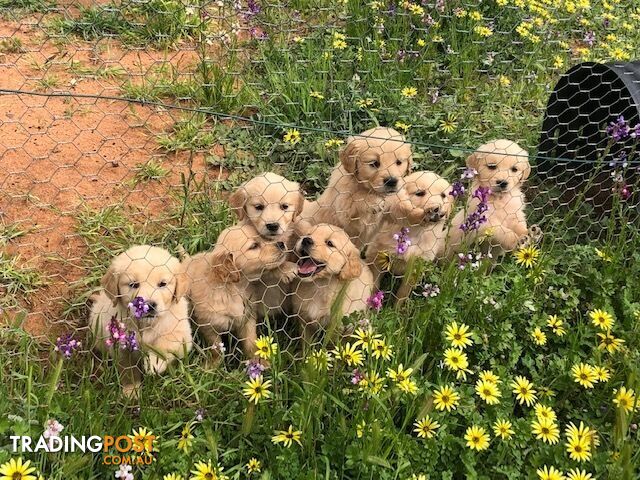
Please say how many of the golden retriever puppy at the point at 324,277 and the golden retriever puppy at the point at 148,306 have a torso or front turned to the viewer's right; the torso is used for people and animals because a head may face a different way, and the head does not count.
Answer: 0

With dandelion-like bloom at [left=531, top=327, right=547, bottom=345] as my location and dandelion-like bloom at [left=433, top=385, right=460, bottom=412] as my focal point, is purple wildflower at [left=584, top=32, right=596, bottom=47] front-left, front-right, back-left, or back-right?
back-right

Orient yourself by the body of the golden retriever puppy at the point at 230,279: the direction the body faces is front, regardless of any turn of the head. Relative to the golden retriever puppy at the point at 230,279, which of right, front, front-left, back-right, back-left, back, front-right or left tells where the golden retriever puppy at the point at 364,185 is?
left

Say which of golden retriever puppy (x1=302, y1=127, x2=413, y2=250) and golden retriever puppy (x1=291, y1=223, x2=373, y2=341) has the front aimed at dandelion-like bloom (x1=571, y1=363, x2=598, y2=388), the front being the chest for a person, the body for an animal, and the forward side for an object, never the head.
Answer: golden retriever puppy (x1=302, y1=127, x2=413, y2=250)

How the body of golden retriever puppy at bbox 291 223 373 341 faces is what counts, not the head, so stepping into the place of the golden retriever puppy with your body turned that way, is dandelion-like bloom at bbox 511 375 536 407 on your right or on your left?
on your left

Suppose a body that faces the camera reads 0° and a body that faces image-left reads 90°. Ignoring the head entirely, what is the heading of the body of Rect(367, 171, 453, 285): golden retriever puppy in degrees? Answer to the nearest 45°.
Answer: approximately 315°

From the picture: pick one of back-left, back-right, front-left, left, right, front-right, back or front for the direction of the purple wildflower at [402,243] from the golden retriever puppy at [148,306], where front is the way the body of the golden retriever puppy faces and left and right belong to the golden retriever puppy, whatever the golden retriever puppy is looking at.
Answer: left

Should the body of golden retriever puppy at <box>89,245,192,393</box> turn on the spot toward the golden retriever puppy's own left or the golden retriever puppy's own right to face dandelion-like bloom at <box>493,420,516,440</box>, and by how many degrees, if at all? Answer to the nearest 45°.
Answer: approximately 45° to the golden retriever puppy's own left

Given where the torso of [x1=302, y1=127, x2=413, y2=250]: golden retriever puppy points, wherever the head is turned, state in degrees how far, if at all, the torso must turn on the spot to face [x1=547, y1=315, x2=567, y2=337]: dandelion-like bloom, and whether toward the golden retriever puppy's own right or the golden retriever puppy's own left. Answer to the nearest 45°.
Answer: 0° — it already faces it

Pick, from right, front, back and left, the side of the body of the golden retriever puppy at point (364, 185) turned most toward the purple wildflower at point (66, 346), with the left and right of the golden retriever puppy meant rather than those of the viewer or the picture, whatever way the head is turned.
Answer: right

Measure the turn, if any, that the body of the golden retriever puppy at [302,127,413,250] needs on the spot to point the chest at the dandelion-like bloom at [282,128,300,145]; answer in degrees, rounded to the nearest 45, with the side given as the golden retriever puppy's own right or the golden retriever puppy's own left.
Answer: approximately 180°
